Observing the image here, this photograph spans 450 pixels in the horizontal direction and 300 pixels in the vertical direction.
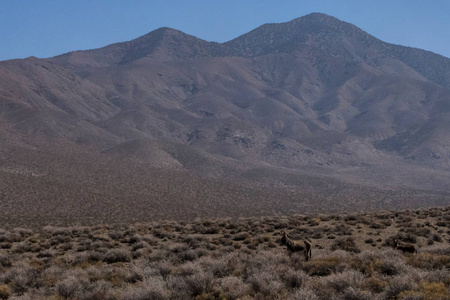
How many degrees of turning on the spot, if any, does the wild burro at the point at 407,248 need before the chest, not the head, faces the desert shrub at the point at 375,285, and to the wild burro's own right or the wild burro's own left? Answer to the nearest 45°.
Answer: approximately 90° to the wild burro's own left

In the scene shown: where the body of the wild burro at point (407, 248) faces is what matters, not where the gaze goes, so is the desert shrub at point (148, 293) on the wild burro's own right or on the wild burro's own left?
on the wild burro's own left

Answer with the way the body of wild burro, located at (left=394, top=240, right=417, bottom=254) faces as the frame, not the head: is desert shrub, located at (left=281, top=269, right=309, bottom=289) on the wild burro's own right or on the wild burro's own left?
on the wild burro's own left

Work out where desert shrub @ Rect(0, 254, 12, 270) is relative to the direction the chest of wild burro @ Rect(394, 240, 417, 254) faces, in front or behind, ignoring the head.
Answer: in front

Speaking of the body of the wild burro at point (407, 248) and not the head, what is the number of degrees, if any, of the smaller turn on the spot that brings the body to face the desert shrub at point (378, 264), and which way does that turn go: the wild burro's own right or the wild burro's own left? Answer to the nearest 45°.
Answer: approximately 90° to the wild burro's own left

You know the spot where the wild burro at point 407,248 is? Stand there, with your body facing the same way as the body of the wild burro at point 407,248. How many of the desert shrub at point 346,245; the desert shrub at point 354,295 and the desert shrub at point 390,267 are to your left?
2

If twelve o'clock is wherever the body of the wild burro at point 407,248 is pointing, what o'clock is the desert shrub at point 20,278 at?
The desert shrub is roughly at 11 o'clock from the wild burro.

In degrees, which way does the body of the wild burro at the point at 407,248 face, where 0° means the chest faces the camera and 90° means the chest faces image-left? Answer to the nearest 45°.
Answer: approximately 90°

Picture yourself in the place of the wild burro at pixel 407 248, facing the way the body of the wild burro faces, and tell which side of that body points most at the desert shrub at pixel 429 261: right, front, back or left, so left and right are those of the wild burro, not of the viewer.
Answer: left

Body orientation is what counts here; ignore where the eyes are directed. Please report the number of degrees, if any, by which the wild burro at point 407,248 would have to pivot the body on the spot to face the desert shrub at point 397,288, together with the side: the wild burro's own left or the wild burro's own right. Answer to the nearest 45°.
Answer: approximately 90° to the wild burro's own left
